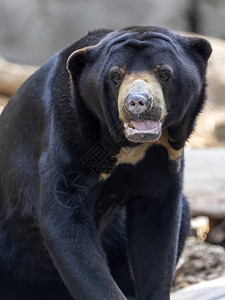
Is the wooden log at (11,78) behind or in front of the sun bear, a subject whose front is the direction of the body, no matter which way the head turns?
behind

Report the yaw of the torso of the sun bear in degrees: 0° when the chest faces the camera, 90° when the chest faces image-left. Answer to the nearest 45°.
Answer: approximately 315°
